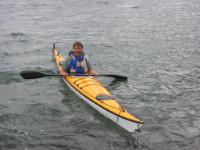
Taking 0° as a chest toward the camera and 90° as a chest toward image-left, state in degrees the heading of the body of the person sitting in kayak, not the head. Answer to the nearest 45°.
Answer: approximately 0°

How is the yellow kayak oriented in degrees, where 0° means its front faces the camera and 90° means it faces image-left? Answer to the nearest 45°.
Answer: approximately 315°
